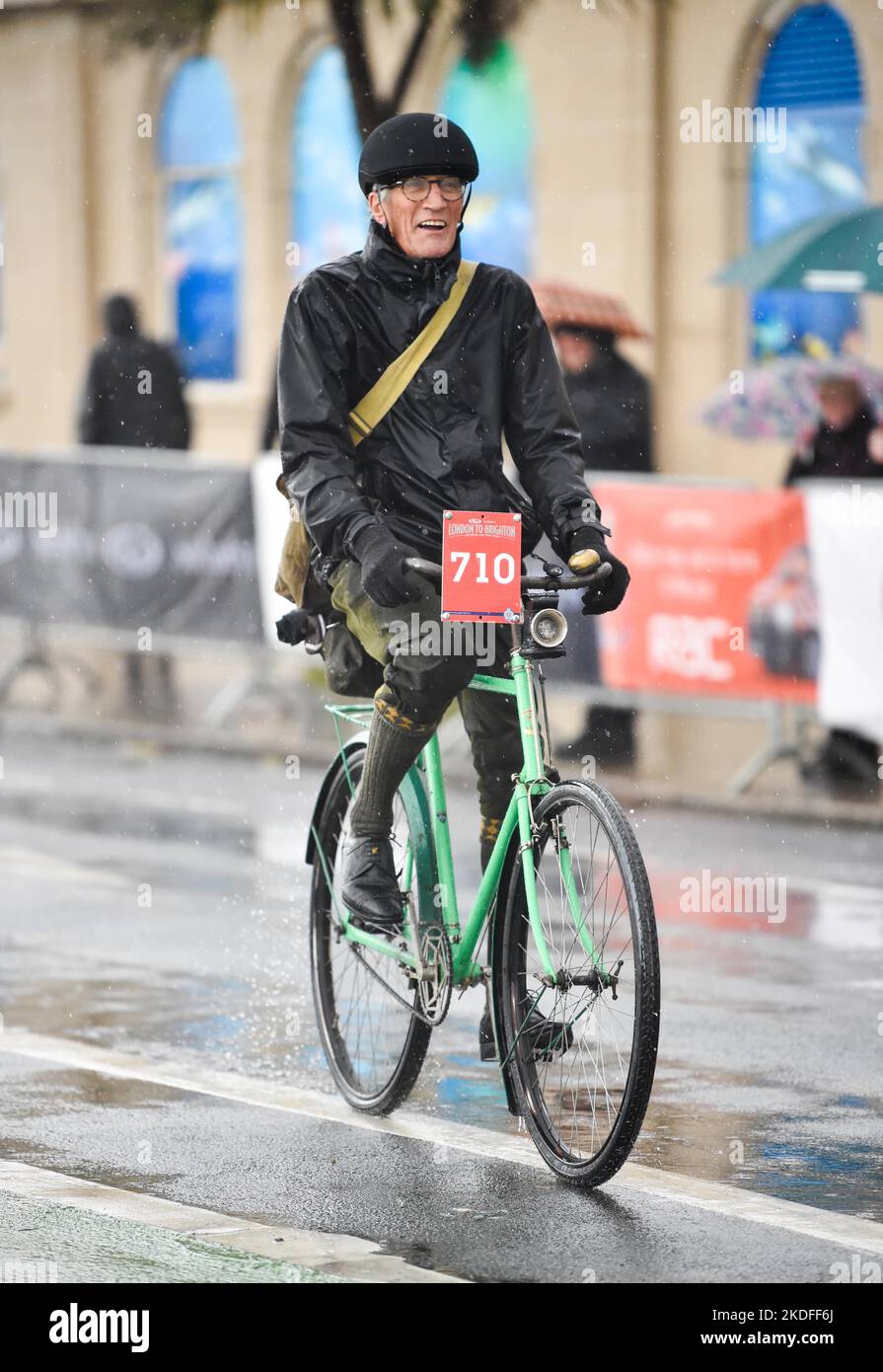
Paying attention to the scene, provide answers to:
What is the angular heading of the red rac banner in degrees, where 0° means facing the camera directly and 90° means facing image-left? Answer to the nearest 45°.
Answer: approximately 0°

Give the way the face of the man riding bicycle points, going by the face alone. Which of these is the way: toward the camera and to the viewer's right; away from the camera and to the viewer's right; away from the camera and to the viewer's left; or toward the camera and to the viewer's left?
toward the camera and to the viewer's right

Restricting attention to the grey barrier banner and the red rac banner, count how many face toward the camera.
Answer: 2

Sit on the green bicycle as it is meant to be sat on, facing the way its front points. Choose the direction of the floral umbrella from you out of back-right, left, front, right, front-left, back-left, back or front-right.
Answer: back-left

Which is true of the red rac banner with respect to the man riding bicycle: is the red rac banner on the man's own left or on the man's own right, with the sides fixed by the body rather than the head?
on the man's own left

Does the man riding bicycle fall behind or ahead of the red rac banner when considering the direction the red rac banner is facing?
ahead

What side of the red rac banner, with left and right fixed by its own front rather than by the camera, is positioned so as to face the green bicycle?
front

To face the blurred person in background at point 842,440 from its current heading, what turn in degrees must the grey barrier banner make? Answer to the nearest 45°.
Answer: approximately 45° to its left

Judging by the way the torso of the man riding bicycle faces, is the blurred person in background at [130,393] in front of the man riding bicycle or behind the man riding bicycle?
behind

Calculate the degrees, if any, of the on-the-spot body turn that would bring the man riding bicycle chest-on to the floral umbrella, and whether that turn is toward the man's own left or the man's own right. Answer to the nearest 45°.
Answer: approximately 135° to the man's own left

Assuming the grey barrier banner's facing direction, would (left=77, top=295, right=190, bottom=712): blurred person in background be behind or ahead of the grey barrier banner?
behind
